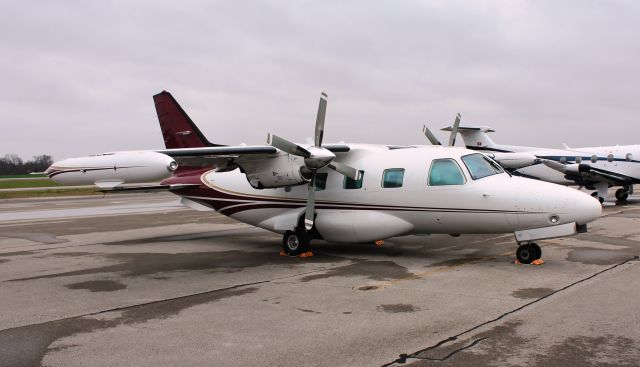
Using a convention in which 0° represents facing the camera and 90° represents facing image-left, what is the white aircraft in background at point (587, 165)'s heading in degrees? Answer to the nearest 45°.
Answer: approximately 315°

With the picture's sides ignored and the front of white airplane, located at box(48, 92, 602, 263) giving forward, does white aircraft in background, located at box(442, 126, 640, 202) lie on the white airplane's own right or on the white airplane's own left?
on the white airplane's own left

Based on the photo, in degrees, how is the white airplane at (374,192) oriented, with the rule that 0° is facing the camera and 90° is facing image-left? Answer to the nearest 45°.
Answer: approximately 315°

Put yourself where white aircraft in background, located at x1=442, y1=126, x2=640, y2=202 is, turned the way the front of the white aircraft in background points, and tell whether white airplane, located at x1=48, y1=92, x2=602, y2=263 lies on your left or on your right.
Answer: on your right
